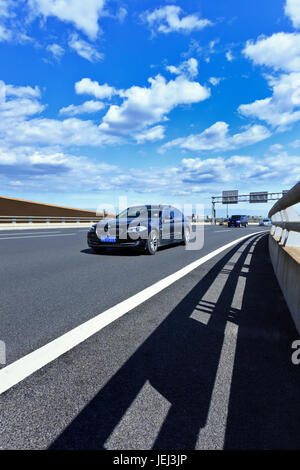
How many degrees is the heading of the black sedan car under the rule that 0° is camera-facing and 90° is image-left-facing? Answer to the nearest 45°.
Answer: approximately 45°

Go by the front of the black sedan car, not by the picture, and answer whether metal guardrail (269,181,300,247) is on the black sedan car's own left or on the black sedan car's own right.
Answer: on the black sedan car's own left

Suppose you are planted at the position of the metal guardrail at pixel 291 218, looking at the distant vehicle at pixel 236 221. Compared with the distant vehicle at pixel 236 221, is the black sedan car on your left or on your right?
left

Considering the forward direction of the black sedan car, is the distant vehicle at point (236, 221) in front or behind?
behind
